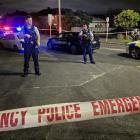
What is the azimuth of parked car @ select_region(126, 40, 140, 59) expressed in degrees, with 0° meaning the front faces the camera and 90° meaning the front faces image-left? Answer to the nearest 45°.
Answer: approximately 45°
